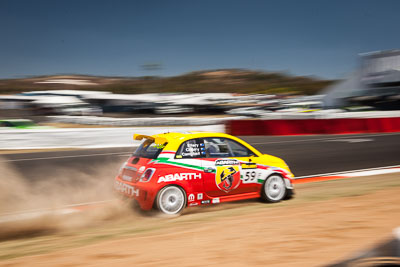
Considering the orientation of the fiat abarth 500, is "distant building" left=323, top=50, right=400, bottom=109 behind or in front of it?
in front

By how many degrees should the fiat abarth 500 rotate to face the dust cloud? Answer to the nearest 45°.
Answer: approximately 135° to its left

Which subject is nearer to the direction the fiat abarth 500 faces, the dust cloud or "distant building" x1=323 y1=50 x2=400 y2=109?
the distant building

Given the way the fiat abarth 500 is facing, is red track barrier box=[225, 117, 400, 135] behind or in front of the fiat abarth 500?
in front

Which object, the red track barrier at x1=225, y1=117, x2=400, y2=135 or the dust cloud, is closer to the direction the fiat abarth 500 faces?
the red track barrier

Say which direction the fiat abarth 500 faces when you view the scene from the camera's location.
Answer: facing away from the viewer and to the right of the viewer
